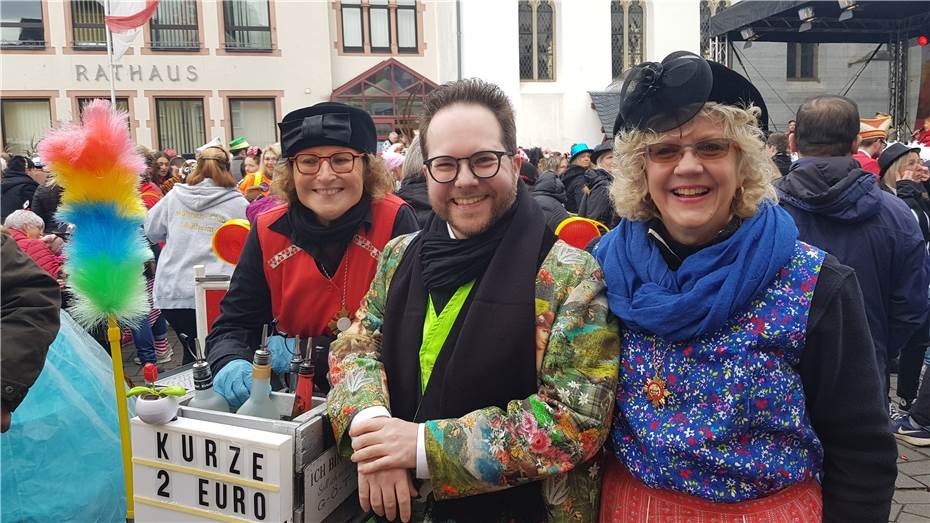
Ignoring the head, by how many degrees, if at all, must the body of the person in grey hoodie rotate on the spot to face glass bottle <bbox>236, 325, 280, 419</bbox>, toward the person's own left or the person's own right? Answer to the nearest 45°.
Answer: approximately 180°

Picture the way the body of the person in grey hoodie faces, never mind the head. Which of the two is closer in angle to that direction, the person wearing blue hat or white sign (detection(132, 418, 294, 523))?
the person wearing blue hat

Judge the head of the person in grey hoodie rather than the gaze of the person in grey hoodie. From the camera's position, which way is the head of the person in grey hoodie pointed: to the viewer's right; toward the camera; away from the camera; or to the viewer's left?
away from the camera

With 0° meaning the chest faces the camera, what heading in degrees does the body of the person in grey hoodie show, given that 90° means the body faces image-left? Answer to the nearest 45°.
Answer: approximately 180°

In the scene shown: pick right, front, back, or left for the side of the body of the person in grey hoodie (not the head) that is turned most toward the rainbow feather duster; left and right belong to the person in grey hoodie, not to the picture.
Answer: back

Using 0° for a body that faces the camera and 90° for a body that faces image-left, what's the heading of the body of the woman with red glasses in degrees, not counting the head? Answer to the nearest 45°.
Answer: approximately 0°

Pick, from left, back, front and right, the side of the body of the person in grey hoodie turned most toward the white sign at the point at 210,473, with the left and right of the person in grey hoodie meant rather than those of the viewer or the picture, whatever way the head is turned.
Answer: back

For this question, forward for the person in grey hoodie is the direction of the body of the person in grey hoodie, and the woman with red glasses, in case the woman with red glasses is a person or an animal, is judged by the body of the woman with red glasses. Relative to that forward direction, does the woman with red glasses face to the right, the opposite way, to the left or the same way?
the opposite way

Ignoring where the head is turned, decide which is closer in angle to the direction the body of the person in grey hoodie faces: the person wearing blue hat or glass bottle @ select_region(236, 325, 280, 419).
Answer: the person wearing blue hat

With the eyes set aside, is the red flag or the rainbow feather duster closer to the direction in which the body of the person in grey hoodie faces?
the red flag

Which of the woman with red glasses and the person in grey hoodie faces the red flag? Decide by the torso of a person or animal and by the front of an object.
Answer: the person in grey hoodie

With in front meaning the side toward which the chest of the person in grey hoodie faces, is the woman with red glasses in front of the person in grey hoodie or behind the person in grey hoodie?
behind
